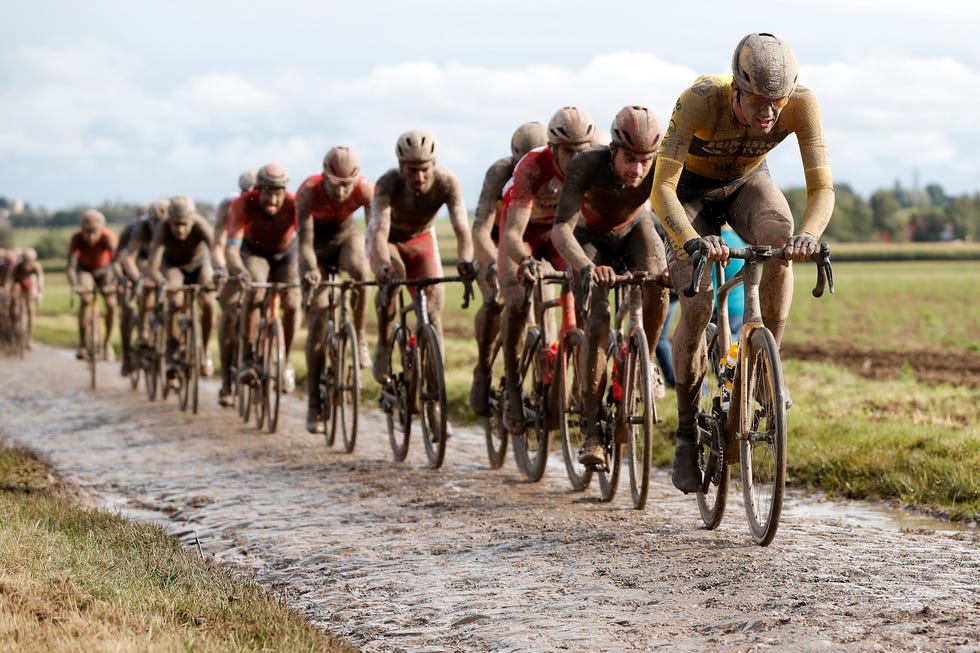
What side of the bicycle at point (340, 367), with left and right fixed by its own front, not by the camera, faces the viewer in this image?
front

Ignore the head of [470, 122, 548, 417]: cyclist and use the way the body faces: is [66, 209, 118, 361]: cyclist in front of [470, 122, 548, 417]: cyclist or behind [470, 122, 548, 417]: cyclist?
behind

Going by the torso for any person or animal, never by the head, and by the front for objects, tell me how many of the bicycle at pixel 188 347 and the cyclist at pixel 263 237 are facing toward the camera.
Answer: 2

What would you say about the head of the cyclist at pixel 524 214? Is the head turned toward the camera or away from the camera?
toward the camera

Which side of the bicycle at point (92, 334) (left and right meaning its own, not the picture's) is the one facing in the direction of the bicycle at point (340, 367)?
front

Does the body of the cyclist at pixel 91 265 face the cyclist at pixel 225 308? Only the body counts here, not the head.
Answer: yes

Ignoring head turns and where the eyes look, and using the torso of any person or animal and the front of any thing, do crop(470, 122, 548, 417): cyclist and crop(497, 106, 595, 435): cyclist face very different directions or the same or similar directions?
same or similar directions

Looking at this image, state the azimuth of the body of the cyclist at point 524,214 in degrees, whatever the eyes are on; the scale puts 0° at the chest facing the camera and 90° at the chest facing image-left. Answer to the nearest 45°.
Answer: approximately 315°

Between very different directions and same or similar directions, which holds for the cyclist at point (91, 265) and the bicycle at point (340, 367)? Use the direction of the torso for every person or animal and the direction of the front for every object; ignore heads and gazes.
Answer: same or similar directions

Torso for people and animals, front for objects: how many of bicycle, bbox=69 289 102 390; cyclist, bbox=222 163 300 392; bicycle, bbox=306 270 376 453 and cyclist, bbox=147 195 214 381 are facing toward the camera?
4

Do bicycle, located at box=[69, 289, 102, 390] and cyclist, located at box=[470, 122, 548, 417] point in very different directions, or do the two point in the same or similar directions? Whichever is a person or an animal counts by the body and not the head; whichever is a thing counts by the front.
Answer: same or similar directions

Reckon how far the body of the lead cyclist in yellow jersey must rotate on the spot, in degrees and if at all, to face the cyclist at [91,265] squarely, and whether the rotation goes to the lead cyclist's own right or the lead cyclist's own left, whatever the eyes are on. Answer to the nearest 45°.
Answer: approximately 180°

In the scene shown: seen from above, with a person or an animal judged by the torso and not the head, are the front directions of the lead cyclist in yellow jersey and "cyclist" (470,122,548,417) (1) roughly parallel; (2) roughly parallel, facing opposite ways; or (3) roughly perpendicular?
roughly parallel

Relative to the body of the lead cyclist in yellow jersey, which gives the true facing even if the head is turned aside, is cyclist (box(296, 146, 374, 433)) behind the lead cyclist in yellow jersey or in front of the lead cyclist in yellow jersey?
behind

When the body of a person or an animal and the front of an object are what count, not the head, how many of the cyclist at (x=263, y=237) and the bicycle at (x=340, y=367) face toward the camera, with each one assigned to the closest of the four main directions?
2

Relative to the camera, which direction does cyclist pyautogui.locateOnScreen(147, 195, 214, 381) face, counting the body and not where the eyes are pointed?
toward the camera

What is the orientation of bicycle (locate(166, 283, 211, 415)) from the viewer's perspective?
toward the camera
